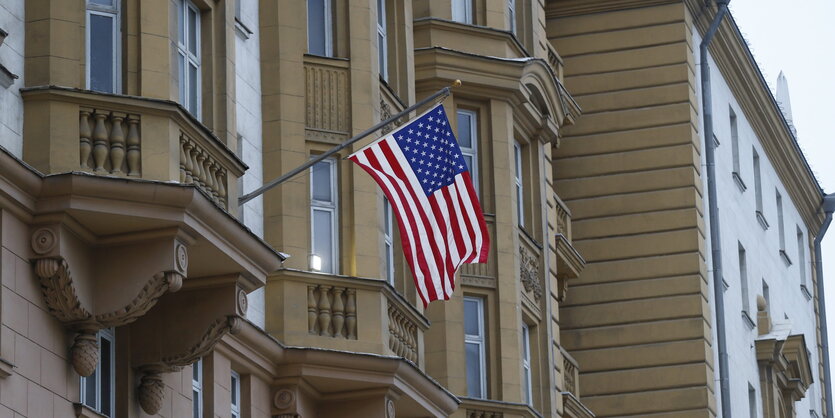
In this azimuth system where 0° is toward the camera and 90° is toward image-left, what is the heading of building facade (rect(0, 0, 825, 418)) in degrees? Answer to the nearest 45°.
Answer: approximately 315°
